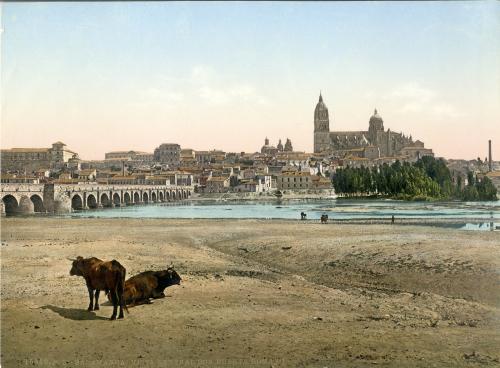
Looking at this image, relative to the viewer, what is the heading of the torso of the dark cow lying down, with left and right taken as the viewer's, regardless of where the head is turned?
facing away from the viewer and to the right of the viewer

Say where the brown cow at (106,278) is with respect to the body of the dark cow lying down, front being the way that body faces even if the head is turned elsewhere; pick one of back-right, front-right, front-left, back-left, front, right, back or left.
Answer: back

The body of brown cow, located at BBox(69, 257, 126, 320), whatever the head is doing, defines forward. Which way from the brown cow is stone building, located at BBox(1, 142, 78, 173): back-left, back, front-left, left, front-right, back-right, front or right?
front-right

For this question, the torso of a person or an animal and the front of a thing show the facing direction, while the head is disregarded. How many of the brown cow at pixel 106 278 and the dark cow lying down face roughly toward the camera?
0

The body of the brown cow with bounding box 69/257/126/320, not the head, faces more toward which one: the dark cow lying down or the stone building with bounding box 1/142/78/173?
the stone building

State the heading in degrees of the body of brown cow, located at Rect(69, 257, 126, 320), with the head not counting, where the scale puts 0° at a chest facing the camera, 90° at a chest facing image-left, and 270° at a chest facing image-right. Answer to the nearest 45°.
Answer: approximately 135°

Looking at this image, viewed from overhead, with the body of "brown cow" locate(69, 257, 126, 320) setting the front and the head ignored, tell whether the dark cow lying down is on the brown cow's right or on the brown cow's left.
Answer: on the brown cow's right
